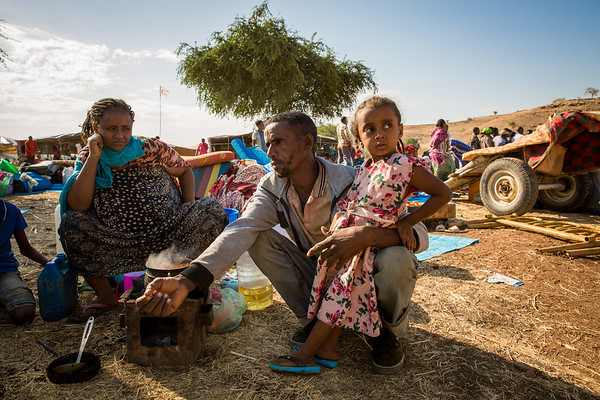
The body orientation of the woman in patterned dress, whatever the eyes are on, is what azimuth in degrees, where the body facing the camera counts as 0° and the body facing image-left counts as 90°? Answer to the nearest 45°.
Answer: approximately 0°

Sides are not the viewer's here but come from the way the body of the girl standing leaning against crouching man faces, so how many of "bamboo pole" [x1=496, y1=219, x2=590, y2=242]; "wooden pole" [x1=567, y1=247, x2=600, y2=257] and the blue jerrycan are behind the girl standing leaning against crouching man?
2

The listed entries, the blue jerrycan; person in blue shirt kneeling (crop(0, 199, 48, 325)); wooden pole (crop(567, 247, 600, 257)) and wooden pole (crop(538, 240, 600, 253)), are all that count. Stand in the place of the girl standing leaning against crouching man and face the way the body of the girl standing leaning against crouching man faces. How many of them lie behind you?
2

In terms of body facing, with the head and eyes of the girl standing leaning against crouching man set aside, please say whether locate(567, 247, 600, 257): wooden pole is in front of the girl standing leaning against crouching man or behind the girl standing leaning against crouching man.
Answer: behind

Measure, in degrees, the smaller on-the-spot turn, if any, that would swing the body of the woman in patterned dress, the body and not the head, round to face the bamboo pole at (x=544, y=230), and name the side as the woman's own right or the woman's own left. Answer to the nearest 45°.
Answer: approximately 90° to the woman's own left

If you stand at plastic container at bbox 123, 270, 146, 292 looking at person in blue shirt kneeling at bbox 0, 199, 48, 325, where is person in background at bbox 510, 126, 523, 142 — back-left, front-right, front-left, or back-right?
back-right

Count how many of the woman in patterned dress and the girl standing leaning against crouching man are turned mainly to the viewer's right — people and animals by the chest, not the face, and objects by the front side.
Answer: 0

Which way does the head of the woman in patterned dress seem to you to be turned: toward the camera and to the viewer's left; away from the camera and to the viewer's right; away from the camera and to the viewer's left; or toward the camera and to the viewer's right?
toward the camera and to the viewer's right

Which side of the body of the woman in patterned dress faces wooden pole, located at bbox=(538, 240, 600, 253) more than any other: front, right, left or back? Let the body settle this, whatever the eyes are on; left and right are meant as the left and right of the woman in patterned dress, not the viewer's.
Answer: left

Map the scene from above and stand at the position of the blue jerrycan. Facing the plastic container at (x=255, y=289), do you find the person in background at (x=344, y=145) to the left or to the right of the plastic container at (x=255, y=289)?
left

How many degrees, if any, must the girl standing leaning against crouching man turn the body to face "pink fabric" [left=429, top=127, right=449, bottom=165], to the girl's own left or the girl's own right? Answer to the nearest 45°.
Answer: approximately 135° to the girl's own right
